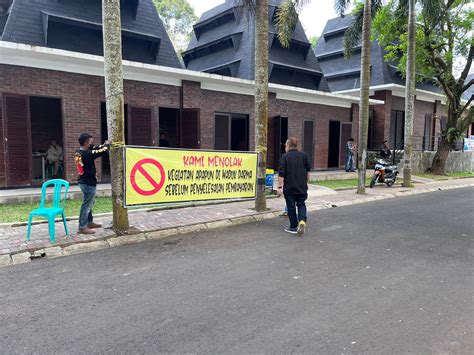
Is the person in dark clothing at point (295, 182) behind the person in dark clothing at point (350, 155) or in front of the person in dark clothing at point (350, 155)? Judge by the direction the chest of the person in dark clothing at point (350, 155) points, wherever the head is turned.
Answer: in front

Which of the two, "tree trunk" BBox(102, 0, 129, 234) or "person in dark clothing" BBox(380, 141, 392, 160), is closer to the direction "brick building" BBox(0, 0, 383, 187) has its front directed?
the tree trunk

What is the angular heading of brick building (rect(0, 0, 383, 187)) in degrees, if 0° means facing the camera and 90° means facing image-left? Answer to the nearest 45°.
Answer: approximately 315°

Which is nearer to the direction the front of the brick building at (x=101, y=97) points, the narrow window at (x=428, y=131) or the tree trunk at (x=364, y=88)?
the tree trunk

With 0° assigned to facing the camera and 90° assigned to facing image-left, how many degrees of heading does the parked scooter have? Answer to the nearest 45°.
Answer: approximately 45°

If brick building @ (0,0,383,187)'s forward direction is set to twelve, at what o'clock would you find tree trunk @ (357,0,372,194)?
The tree trunk is roughly at 11 o'clock from the brick building.

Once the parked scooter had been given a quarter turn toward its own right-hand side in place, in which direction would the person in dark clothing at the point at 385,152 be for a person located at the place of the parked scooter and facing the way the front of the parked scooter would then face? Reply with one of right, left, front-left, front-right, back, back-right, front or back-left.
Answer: front-right

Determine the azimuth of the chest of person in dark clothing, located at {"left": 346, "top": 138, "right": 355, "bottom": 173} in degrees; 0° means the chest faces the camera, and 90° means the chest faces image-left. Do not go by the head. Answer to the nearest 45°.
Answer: approximately 0°
